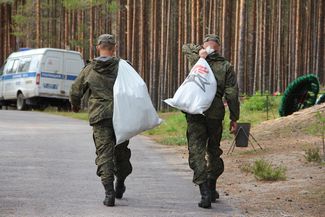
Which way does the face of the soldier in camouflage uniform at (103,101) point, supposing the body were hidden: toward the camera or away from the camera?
away from the camera

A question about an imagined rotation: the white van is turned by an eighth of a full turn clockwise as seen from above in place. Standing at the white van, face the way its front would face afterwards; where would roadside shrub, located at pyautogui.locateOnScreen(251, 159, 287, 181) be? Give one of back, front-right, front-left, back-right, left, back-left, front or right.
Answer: back

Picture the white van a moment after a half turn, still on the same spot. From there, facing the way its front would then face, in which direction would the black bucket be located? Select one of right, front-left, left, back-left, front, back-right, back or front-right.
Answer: front-right
